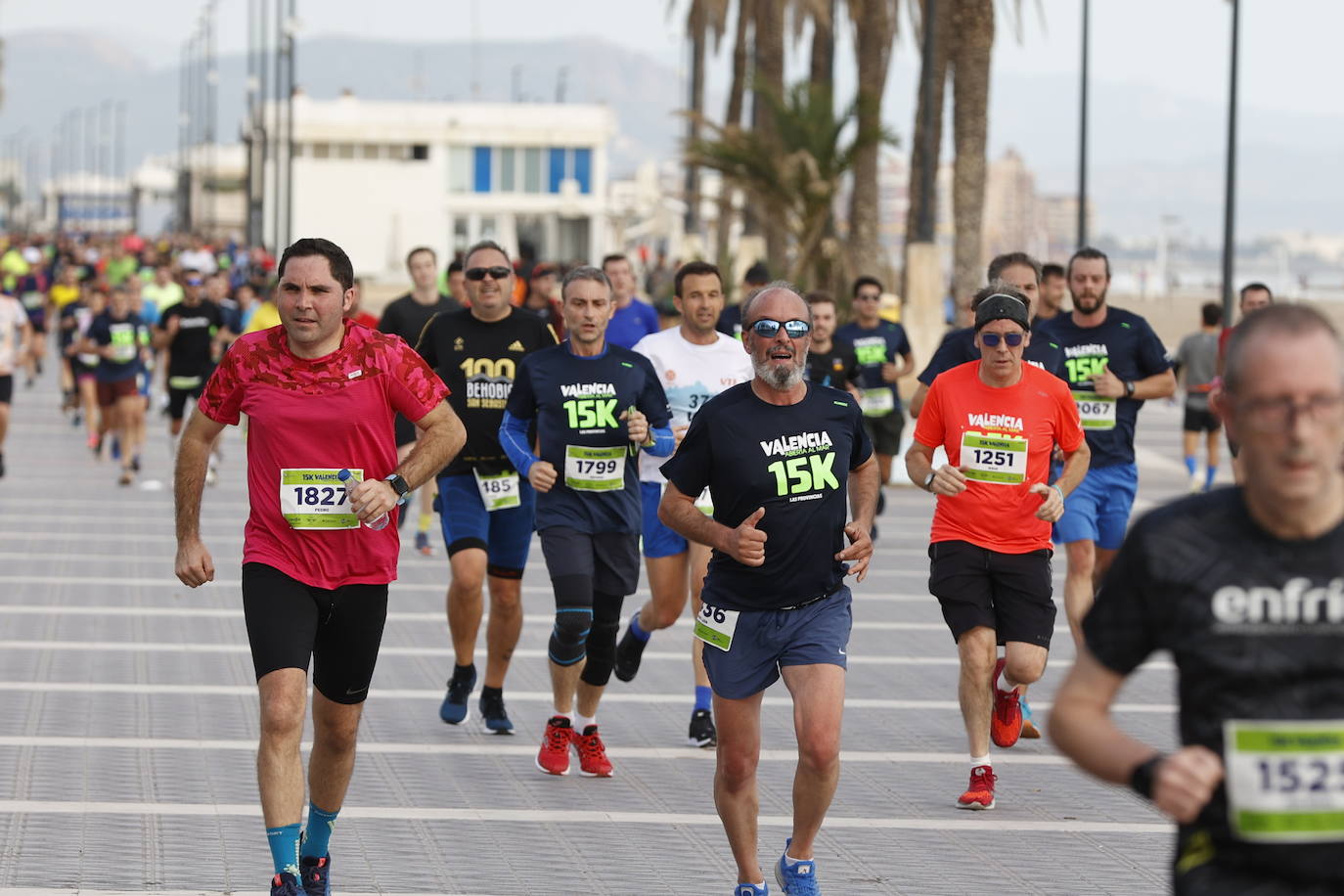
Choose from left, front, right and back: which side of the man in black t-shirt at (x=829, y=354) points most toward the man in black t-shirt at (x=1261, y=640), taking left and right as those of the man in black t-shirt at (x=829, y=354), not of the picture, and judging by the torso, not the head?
front

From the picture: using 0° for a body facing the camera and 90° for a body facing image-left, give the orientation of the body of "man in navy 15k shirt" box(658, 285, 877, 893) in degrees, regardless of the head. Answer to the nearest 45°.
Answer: approximately 0°

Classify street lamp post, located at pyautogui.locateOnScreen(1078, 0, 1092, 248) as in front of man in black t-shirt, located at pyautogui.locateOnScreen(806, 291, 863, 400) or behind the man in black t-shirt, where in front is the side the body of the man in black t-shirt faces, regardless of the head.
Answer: behind

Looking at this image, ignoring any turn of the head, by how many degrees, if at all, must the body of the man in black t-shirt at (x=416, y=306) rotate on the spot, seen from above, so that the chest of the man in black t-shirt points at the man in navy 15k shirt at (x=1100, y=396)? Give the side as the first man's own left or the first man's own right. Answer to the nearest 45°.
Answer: approximately 45° to the first man's own left

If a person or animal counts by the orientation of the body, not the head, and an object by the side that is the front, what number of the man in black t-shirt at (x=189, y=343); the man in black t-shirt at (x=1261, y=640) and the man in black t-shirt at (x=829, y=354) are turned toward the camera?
3

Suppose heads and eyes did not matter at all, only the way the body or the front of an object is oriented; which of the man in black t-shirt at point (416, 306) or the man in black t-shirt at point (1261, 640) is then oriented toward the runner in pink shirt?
the man in black t-shirt at point (416, 306)

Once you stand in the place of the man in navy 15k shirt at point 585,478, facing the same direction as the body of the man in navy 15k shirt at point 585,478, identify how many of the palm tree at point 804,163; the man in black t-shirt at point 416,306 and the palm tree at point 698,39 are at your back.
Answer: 3

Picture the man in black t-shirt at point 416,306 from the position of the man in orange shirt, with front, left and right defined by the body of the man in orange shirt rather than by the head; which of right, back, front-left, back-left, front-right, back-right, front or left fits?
back-right

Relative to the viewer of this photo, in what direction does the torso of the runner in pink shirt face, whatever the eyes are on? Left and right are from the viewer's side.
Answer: facing the viewer

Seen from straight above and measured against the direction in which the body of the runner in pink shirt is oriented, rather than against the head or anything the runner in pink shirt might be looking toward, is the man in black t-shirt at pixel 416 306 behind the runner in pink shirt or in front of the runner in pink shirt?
behind

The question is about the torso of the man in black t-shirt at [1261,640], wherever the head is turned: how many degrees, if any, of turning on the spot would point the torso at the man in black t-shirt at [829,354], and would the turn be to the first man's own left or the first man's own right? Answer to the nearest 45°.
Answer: approximately 180°

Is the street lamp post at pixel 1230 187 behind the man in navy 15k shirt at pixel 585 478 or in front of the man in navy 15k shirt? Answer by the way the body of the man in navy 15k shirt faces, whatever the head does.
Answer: behind

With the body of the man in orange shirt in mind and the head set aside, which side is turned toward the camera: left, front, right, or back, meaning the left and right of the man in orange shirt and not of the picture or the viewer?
front

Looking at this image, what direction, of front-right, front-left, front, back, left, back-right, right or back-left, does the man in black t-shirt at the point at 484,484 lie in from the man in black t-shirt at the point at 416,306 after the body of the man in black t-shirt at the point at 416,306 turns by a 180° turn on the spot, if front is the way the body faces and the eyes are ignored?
back
